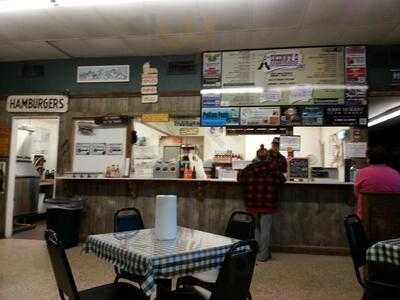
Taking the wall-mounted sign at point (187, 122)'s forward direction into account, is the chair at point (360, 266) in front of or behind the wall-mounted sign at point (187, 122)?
in front

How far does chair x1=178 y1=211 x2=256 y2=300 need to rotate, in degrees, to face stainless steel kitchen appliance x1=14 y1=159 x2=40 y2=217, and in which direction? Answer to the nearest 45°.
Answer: approximately 90° to its right

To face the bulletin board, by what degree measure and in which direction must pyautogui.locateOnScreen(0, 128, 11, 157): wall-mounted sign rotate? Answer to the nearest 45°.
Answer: approximately 45° to its left

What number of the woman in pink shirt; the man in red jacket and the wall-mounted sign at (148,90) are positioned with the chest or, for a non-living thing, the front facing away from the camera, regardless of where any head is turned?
2

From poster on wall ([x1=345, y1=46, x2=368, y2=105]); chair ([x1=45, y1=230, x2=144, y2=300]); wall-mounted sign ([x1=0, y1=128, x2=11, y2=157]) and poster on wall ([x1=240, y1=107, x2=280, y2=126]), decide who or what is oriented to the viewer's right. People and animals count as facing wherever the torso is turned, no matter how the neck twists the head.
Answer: the chair

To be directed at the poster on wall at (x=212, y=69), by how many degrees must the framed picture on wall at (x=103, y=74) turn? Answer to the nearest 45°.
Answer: approximately 45° to its left

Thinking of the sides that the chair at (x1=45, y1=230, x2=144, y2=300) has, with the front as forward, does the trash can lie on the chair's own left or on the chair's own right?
on the chair's own left

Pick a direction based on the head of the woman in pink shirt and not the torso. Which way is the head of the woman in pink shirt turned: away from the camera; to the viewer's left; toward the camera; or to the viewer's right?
away from the camera

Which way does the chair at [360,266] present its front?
to the viewer's right

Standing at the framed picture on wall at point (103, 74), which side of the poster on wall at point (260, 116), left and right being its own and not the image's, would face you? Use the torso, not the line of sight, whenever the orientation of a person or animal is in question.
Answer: right

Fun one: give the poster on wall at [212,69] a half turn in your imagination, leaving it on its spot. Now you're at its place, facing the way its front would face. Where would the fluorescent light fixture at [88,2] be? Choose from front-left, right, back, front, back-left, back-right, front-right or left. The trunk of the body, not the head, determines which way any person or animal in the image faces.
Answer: back-left

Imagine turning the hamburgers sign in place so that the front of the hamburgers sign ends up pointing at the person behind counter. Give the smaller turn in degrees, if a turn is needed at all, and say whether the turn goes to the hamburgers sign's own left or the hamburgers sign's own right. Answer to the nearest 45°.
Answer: approximately 45° to the hamburgers sign's own left

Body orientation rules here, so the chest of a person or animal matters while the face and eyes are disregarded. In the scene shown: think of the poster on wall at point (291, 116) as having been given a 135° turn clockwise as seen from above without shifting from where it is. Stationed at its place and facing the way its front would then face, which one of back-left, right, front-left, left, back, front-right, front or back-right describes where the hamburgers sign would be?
front-left

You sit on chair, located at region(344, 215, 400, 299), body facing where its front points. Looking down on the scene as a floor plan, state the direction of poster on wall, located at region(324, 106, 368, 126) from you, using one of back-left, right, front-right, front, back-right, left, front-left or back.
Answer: left

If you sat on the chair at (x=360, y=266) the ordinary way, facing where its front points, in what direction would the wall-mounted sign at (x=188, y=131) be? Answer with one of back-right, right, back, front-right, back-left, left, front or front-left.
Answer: back-left
